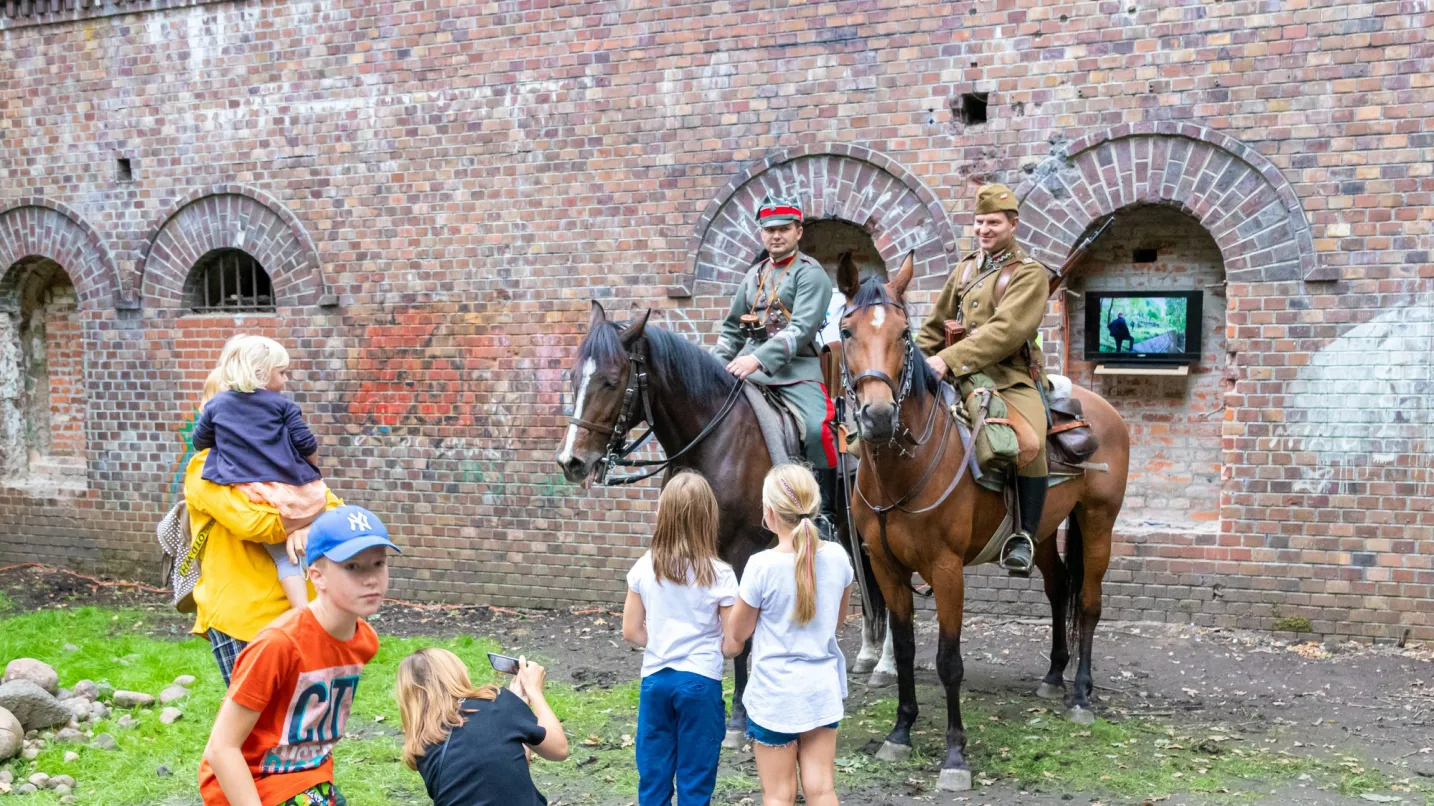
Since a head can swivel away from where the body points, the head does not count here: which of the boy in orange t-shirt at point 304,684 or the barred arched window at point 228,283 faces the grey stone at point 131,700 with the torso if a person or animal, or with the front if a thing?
the barred arched window

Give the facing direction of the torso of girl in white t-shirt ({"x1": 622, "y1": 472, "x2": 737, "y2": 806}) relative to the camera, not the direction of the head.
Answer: away from the camera

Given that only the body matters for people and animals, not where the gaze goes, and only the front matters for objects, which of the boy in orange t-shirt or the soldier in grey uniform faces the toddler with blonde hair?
the soldier in grey uniform

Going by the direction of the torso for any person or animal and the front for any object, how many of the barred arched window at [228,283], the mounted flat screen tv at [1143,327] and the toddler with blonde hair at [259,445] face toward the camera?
2

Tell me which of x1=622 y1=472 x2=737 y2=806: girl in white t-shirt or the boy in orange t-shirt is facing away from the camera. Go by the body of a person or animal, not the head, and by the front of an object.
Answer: the girl in white t-shirt

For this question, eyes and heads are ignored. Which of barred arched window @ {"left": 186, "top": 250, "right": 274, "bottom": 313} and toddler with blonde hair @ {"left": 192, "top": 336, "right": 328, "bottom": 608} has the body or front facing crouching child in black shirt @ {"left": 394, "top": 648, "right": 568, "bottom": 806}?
the barred arched window

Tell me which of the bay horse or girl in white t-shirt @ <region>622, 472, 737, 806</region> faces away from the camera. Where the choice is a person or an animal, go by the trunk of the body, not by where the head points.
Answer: the girl in white t-shirt

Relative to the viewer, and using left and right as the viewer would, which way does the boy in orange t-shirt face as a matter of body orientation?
facing the viewer and to the right of the viewer

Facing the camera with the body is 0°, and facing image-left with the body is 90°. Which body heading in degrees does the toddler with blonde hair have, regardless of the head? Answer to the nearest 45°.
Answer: approximately 225°

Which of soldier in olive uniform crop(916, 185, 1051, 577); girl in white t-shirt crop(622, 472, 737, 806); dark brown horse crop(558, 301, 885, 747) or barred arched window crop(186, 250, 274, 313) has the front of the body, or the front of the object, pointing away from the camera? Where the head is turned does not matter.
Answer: the girl in white t-shirt

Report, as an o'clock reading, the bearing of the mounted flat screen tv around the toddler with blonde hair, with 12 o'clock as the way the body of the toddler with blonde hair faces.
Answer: The mounted flat screen tv is roughly at 1 o'clock from the toddler with blonde hair.

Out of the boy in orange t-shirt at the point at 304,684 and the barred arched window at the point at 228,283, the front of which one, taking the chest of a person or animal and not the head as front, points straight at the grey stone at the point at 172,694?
the barred arched window

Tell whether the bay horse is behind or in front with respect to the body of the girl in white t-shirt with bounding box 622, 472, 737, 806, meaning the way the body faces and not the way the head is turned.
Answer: in front

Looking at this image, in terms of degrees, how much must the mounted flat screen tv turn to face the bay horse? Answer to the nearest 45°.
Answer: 0° — it already faces it

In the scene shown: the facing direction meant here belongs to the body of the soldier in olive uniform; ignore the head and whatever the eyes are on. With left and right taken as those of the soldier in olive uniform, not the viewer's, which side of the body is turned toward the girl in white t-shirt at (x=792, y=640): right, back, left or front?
front
